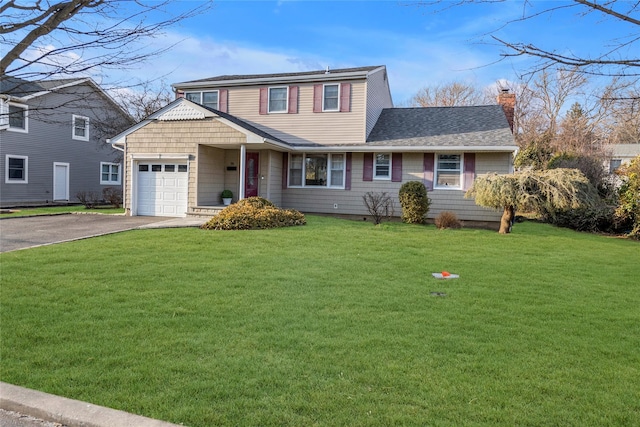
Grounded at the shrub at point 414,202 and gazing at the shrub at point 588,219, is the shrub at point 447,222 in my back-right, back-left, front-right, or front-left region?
front-right

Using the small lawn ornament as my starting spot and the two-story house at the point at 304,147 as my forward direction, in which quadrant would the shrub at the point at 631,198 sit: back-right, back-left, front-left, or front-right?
front-right

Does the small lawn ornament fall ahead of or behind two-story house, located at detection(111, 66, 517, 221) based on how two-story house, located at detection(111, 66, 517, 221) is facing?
ahead

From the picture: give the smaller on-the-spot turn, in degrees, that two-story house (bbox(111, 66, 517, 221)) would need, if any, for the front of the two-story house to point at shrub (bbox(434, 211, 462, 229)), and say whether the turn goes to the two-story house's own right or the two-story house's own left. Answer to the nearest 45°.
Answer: approximately 45° to the two-story house's own left

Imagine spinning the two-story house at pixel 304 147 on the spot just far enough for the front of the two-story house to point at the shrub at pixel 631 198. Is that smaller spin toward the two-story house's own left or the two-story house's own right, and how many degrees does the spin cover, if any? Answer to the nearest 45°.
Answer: approximately 90° to the two-story house's own left

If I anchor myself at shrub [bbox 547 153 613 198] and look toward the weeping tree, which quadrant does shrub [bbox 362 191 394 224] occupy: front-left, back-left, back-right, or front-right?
front-right

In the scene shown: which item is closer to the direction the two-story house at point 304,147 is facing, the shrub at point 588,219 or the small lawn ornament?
the small lawn ornament

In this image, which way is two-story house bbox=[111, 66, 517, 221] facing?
toward the camera

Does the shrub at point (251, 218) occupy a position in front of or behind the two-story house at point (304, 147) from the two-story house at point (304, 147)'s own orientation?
in front

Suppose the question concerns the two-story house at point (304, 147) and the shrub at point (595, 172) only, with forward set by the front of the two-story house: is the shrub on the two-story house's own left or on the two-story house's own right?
on the two-story house's own left

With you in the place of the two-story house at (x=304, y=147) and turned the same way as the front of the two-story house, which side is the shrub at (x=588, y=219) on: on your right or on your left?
on your left
